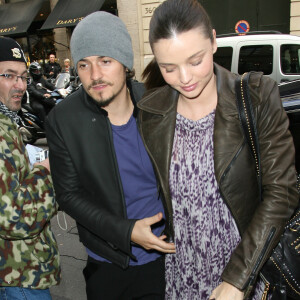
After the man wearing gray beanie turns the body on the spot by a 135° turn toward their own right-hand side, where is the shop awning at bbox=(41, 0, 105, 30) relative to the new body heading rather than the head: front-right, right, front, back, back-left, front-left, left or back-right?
right

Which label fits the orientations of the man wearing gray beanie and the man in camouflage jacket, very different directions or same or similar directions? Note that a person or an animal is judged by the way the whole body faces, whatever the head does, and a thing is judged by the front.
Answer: same or similar directions

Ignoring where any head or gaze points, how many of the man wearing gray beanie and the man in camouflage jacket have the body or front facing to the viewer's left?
0

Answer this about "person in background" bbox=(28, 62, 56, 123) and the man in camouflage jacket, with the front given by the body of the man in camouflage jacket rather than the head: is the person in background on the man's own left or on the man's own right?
on the man's own left

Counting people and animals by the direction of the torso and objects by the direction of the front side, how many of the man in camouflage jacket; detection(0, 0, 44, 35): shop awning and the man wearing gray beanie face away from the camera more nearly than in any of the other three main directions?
0

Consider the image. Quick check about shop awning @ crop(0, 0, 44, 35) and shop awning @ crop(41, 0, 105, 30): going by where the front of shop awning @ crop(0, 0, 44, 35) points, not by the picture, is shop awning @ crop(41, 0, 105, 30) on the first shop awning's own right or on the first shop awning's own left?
on the first shop awning's own left

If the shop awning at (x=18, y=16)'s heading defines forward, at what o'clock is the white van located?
The white van is roughly at 10 o'clock from the shop awning.

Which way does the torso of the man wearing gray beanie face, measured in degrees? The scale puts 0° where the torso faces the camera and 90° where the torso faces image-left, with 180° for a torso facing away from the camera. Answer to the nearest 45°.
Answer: approximately 315°

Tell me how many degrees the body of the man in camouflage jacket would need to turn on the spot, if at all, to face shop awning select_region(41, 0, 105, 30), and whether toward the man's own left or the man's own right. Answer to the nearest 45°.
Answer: approximately 135° to the man's own left
